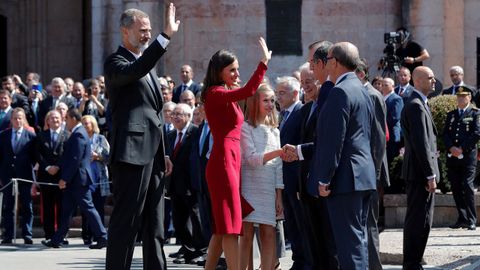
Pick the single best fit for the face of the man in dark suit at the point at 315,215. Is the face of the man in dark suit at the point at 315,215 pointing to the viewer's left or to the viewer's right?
to the viewer's left

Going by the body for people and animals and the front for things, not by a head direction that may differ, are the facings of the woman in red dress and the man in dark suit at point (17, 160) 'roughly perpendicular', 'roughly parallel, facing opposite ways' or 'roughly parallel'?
roughly perpendicular

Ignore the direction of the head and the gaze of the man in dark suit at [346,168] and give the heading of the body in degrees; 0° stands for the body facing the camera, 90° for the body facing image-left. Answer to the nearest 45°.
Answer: approximately 135°

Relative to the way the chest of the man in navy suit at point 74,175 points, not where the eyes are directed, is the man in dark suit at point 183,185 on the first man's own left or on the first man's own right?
on the first man's own left
